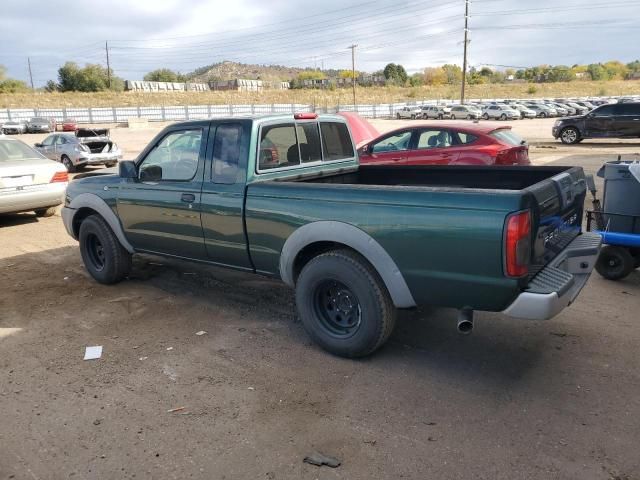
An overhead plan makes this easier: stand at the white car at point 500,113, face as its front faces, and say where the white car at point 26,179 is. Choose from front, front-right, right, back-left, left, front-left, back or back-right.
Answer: front-right

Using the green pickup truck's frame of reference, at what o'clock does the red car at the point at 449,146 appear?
The red car is roughly at 2 o'clock from the green pickup truck.

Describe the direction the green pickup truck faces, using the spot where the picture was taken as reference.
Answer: facing away from the viewer and to the left of the viewer

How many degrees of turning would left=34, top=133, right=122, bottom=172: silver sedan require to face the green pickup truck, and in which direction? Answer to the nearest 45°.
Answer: approximately 135° to its left

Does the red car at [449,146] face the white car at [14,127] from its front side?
yes

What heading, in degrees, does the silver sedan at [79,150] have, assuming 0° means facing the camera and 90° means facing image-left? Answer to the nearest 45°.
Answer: approximately 135°

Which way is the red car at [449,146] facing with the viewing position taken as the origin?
facing away from the viewer and to the left of the viewer

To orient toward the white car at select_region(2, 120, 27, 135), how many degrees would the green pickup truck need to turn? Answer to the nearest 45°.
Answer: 0° — it already faces it

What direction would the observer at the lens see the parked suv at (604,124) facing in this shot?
facing to the left of the viewer

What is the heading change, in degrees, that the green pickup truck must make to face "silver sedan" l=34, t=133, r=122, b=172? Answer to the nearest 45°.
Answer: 0° — it already faces it

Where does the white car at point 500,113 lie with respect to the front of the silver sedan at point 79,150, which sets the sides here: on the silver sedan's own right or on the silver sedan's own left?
on the silver sedan's own right
